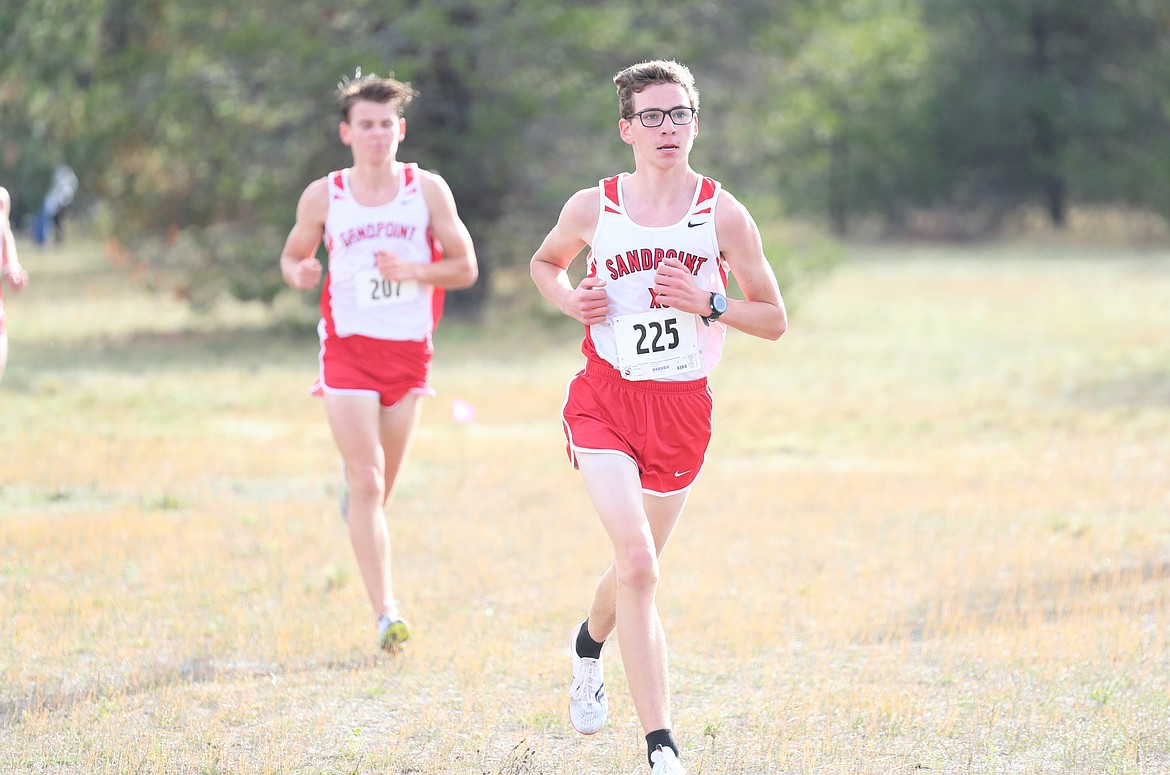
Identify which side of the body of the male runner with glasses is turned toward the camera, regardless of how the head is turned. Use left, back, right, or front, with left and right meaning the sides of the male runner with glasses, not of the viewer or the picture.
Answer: front
